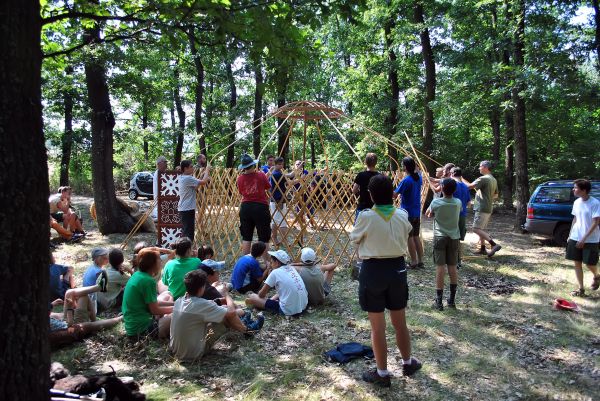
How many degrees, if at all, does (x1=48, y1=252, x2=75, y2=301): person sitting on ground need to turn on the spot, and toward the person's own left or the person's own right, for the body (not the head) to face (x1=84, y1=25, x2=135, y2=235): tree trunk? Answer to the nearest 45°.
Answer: approximately 90° to the person's own left

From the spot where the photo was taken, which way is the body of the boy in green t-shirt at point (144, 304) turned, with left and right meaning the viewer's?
facing away from the viewer and to the right of the viewer

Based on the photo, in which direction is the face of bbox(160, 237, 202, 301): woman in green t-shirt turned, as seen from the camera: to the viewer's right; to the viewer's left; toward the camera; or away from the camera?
away from the camera

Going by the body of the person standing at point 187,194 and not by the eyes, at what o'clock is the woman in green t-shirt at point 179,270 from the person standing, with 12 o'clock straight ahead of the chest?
The woman in green t-shirt is roughly at 3 o'clock from the person standing.

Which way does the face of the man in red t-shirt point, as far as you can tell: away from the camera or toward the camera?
away from the camera

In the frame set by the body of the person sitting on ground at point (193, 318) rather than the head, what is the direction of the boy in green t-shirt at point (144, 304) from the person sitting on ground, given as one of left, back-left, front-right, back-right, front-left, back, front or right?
left

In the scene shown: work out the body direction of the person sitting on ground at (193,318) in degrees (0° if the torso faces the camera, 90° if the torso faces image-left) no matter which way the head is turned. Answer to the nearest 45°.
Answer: approximately 225°

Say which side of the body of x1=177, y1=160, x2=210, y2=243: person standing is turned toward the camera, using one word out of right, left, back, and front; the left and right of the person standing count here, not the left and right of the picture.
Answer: right

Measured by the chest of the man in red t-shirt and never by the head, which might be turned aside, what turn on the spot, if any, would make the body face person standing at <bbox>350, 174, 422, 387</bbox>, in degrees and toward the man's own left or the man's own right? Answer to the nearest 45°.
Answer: approximately 180°

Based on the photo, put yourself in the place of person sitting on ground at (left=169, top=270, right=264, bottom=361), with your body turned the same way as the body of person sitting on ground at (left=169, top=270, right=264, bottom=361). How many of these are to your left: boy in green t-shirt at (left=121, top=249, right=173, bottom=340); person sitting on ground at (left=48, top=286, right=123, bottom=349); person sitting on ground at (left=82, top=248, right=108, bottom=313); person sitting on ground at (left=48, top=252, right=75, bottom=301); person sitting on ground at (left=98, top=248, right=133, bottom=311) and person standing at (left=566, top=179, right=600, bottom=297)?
5

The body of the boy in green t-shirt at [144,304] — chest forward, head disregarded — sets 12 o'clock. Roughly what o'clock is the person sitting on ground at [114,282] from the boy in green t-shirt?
The person sitting on ground is roughly at 10 o'clock from the boy in green t-shirt.

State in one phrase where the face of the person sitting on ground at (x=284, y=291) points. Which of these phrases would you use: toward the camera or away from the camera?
away from the camera

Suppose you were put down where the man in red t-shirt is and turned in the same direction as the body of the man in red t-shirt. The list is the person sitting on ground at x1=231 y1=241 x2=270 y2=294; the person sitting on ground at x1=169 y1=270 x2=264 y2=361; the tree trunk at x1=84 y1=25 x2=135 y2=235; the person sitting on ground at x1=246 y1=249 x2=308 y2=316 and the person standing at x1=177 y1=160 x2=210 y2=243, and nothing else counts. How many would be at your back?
3

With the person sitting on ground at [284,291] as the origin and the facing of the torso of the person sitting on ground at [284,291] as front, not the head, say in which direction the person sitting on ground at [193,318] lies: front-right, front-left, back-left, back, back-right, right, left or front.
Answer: left

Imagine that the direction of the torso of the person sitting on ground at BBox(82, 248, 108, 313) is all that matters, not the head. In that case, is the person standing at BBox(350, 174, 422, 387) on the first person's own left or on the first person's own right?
on the first person's own right

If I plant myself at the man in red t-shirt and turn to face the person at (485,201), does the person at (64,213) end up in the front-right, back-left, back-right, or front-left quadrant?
back-left

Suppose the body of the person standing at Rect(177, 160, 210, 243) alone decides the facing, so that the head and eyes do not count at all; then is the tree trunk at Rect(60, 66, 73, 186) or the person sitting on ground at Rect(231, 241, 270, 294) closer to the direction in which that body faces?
the person sitting on ground

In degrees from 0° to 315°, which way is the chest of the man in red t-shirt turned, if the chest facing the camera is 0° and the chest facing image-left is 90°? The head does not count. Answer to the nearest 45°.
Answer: approximately 180°

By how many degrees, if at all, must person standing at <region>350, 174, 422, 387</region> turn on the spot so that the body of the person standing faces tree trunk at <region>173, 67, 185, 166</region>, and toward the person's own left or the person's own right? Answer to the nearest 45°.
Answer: approximately 45° to the person's own left

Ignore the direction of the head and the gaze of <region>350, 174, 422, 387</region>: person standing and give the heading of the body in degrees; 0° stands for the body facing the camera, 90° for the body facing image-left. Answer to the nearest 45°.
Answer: approximately 180°

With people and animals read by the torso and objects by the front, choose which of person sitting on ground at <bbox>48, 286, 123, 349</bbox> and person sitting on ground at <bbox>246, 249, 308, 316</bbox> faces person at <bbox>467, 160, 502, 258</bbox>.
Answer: person sitting on ground at <bbox>48, 286, 123, 349</bbox>
